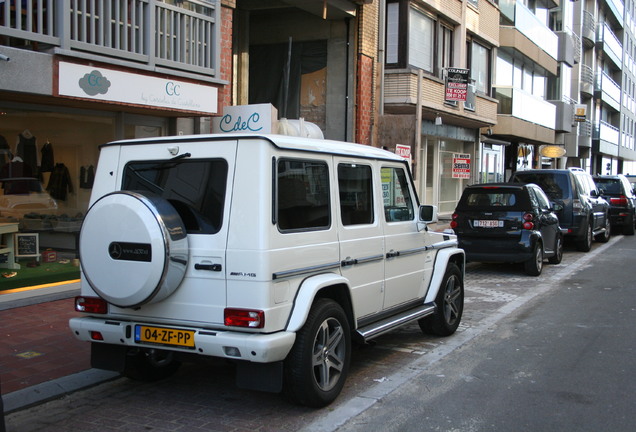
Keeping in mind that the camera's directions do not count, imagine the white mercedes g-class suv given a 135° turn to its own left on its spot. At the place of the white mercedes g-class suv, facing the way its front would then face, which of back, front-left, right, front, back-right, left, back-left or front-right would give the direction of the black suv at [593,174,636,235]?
back-right

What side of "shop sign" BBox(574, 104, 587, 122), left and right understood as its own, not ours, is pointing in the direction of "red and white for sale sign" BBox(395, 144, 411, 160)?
front

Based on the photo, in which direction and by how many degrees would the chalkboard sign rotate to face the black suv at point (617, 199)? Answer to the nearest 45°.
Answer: approximately 90° to its left

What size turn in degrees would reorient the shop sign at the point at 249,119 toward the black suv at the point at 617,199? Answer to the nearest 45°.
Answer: approximately 135° to its left

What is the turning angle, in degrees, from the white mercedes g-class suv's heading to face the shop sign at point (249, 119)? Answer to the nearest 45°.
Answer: approximately 45° to its left

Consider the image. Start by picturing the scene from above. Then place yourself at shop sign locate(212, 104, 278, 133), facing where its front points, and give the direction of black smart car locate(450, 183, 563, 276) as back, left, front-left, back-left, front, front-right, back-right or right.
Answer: left

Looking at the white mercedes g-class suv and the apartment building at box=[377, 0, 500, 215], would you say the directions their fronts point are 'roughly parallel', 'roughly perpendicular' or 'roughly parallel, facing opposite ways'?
roughly perpendicular

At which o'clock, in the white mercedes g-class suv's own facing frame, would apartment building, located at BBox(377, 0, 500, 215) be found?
The apartment building is roughly at 11 o'clock from the white mercedes g-class suv.

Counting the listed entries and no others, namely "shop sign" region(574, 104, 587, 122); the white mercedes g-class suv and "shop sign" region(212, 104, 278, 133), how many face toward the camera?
2

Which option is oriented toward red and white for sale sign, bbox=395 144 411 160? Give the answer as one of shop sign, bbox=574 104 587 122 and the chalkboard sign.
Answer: shop sign, bbox=574 104 587 122

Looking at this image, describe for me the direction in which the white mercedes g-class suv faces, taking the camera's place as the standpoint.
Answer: facing away from the viewer and to the right of the viewer

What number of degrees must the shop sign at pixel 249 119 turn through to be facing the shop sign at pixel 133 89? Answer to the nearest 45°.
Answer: approximately 45° to its right

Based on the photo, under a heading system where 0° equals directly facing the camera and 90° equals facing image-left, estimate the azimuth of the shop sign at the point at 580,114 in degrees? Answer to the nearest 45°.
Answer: approximately 0°

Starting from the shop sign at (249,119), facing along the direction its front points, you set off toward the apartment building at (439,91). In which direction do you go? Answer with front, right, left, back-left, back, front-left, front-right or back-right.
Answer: back-left
